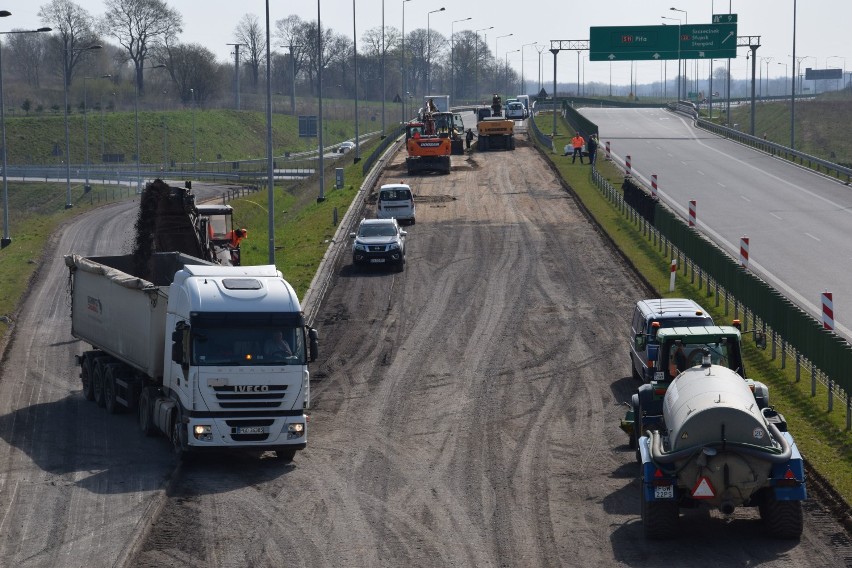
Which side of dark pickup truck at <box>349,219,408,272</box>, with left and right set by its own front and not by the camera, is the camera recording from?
front

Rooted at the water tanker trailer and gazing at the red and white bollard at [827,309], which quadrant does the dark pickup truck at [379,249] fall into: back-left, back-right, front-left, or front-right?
front-left

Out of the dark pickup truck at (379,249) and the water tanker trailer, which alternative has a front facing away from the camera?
the water tanker trailer

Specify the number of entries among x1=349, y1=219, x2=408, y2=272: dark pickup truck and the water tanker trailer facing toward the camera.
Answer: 1

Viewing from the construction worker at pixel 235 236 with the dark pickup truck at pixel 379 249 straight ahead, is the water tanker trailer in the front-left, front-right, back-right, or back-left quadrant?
front-right

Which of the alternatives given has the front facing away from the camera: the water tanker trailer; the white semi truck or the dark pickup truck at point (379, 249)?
the water tanker trailer

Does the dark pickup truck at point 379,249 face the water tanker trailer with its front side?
yes

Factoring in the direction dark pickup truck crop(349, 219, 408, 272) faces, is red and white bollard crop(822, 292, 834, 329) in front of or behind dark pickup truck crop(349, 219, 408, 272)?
in front

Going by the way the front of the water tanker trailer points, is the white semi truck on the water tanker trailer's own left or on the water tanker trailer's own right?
on the water tanker trailer's own left

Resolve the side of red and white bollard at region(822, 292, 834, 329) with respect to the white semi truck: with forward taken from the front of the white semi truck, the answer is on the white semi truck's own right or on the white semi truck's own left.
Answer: on the white semi truck's own left

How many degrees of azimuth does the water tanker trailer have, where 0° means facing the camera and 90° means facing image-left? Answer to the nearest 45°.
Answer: approximately 180°

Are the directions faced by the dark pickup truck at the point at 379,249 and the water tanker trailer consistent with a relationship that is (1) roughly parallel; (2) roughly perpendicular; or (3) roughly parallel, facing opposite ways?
roughly parallel, facing opposite ways

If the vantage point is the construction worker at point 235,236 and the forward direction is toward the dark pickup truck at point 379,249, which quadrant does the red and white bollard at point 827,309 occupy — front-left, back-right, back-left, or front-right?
front-right

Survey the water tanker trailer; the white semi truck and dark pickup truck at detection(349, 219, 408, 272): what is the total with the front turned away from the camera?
1

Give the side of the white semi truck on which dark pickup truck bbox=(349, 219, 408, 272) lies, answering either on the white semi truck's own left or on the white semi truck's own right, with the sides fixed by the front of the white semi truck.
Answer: on the white semi truck's own left
